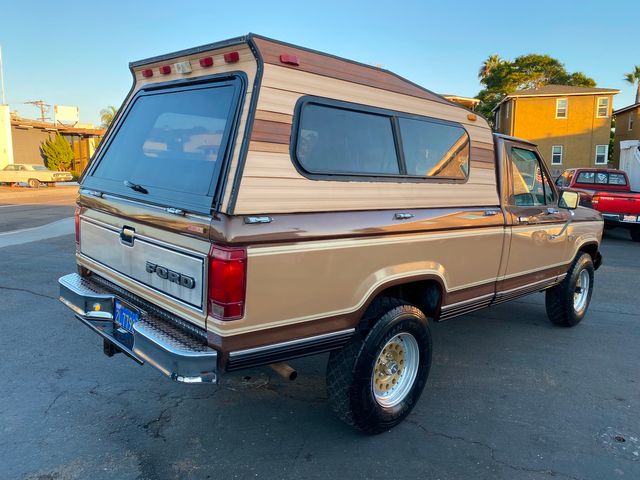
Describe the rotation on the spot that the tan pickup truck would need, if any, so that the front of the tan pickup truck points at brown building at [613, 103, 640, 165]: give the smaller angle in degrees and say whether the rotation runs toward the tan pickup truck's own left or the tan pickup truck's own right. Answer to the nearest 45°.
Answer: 0° — it already faces it

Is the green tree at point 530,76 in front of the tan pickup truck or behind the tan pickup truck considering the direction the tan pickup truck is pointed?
in front

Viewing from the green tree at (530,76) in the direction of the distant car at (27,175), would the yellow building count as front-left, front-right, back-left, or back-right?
front-left

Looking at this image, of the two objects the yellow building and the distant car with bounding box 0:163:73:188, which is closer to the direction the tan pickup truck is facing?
the yellow building

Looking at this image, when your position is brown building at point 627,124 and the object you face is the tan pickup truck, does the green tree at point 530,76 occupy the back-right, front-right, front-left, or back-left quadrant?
back-right

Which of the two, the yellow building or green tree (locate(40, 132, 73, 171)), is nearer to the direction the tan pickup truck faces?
the yellow building

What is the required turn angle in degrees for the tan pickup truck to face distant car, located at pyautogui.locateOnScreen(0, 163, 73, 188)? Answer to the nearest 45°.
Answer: approximately 90° to its left

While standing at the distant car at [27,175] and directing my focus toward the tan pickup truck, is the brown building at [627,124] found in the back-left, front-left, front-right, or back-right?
front-left

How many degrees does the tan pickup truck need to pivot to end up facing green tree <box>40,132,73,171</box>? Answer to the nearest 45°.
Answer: approximately 90° to its left

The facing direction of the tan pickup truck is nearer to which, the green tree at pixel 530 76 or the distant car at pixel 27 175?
the green tree

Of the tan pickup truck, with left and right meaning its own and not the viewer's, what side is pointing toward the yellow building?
front

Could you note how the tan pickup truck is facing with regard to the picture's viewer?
facing away from the viewer and to the right of the viewer

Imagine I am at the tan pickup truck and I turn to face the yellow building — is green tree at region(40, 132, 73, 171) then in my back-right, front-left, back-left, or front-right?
front-left
